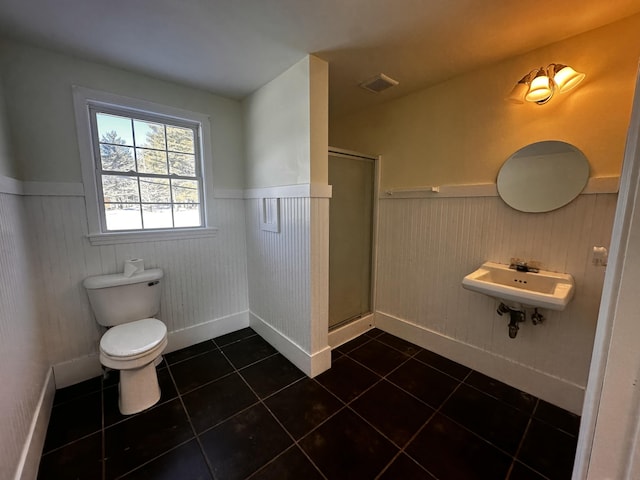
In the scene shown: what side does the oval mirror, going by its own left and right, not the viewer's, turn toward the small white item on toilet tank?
front

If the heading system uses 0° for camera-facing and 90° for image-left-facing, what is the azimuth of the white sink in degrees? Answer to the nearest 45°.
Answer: approximately 45°

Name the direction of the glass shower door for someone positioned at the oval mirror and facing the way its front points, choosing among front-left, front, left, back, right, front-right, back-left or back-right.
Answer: front-right

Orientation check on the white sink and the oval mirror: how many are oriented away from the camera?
0

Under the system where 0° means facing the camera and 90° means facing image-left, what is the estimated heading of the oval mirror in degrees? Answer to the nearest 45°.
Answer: approximately 45°

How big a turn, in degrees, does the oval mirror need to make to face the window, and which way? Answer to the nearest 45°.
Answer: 0° — it already faces it
